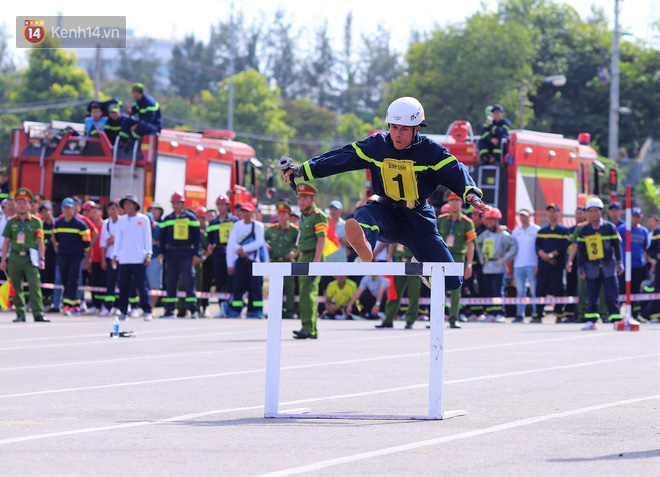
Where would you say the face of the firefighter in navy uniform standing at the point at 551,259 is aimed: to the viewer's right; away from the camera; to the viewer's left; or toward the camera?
toward the camera

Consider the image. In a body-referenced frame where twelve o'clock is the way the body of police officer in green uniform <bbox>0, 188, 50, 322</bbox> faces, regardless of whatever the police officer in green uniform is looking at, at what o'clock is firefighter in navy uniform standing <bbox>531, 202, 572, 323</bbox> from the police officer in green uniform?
The firefighter in navy uniform standing is roughly at 9 o'clock from the police officer in green uniform.

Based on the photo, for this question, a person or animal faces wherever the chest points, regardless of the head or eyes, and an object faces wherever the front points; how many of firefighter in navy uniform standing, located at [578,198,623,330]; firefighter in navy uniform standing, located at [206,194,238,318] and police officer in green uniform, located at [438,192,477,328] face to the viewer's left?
0

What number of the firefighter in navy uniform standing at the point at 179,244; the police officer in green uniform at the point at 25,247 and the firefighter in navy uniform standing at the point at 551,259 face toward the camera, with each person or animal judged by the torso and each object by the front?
3

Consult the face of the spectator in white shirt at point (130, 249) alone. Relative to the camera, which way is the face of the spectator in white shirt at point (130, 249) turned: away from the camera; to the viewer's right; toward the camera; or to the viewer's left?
toward the camera

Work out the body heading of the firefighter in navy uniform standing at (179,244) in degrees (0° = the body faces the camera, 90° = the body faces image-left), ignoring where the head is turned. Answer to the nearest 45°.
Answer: approximately 0°

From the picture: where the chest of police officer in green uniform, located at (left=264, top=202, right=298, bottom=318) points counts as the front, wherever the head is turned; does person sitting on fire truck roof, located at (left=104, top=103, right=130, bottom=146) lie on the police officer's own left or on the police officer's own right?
on the police officer's own right

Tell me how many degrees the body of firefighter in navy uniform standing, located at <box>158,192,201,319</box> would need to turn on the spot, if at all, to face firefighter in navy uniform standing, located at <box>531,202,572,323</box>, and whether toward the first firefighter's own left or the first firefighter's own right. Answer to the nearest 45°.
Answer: approximately 90° to the first firefighter's own left

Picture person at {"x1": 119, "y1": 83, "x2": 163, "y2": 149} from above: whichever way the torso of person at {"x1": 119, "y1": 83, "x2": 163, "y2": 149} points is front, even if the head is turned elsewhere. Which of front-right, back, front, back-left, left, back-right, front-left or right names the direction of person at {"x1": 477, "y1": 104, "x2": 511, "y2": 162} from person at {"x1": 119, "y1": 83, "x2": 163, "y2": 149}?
back

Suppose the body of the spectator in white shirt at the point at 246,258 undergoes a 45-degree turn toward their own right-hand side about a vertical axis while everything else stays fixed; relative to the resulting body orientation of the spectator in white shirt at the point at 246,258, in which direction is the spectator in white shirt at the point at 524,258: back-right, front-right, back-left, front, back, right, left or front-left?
back

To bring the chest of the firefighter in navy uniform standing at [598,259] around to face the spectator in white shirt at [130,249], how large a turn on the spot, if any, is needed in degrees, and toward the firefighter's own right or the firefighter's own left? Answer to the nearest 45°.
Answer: approximately 90° to the firefighter's own right

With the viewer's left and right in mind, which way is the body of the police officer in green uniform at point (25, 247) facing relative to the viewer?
facing the viewer

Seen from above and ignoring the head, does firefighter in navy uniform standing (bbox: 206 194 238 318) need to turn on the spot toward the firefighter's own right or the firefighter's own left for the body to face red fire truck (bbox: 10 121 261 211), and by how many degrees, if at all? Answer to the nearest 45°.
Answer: approximately 180°

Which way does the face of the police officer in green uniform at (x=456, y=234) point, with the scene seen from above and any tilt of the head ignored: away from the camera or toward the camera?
toward the camera
